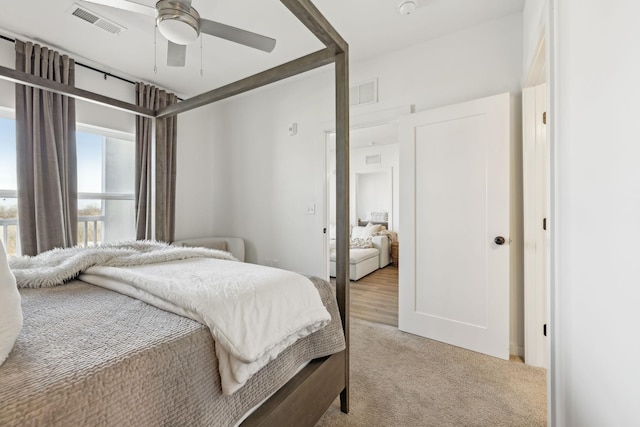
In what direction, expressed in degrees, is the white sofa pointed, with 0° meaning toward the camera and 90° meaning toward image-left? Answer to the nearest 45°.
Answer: approximately 45°

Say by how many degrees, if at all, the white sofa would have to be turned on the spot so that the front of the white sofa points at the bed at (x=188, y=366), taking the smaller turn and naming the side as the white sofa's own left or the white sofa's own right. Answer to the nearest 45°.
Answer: approximately 45° to the white sofa's own left

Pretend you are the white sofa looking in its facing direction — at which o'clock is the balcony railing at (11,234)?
The balcony railing is roughly at 12 o'clock from the white sofa.

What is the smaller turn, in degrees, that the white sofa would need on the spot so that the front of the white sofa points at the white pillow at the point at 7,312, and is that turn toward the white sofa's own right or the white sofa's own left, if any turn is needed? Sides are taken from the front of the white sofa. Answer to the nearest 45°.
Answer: approximately 45° to the white sofa's own left
